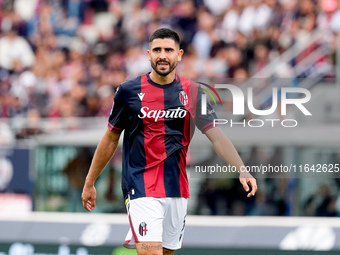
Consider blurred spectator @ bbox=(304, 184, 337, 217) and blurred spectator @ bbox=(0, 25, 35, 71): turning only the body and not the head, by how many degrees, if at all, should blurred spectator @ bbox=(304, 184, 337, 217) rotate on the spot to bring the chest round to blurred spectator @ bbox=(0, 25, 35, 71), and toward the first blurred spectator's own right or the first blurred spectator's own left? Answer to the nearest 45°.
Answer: approximately 135° to the first blurred spectator's own right

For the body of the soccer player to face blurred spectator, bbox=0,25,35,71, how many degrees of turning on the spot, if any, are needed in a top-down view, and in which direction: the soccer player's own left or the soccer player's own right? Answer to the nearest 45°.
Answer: approximately 180°

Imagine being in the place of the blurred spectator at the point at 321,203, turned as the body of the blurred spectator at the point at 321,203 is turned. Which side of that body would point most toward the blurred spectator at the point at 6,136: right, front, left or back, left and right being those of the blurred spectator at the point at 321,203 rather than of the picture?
right

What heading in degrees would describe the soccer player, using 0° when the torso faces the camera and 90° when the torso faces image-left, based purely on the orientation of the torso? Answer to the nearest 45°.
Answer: approximately 0°

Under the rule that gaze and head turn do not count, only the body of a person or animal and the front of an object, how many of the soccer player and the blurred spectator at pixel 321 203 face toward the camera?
2

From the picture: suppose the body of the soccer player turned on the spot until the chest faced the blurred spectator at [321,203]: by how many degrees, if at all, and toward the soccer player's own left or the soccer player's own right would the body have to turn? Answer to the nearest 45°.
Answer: approximately 135° to the soccer player's own left

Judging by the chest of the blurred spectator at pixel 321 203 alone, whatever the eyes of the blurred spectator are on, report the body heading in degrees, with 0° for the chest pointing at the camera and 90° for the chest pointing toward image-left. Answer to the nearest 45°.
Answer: approximately 0°

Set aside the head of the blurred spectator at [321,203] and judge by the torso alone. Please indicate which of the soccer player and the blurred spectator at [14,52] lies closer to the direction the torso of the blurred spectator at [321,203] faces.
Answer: the soccer player
